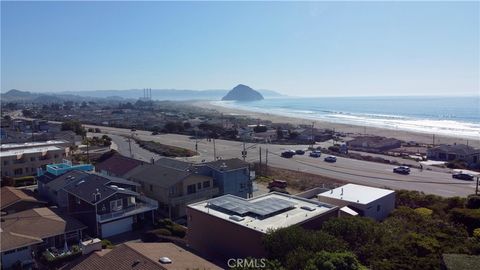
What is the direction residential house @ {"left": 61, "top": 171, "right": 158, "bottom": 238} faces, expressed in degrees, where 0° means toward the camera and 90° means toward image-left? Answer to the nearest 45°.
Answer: approximately 315°

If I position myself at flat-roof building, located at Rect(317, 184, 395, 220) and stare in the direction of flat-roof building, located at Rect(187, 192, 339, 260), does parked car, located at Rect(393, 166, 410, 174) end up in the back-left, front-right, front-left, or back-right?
back-right

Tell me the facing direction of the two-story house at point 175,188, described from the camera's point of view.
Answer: facing the viewer and to the right of the viewer

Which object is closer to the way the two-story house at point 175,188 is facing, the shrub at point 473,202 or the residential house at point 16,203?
the shrub

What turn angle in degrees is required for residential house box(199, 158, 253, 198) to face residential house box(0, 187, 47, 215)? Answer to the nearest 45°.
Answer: approximately 135° to its right

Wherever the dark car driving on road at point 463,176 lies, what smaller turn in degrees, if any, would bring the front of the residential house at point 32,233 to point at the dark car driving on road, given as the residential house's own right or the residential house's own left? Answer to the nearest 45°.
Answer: approximately 45° to the residential house's own left

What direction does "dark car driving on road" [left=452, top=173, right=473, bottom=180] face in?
to the viewer's right
